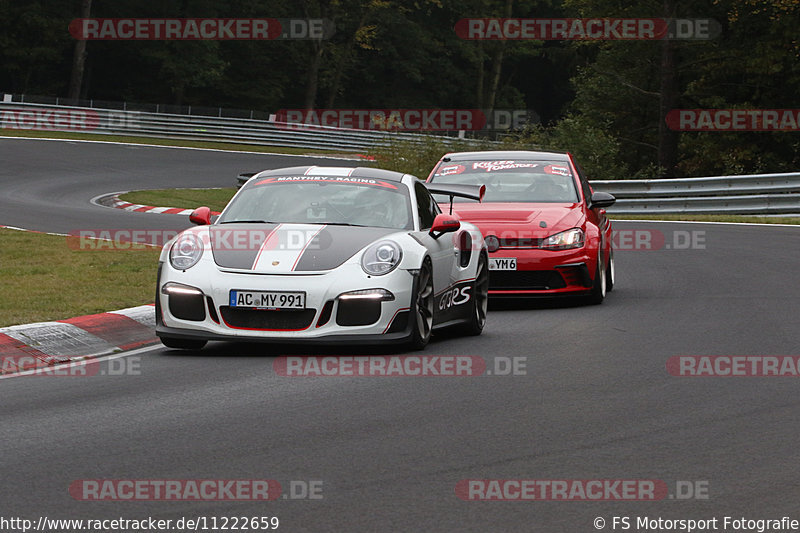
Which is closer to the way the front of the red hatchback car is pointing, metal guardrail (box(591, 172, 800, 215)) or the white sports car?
the white sports car

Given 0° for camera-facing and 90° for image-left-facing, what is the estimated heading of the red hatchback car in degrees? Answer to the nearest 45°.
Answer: approximately 0°

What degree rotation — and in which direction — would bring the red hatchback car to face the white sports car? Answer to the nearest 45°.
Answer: approximately 45° to its right

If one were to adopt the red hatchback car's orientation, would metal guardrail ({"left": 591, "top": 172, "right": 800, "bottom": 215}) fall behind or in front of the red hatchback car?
behind
